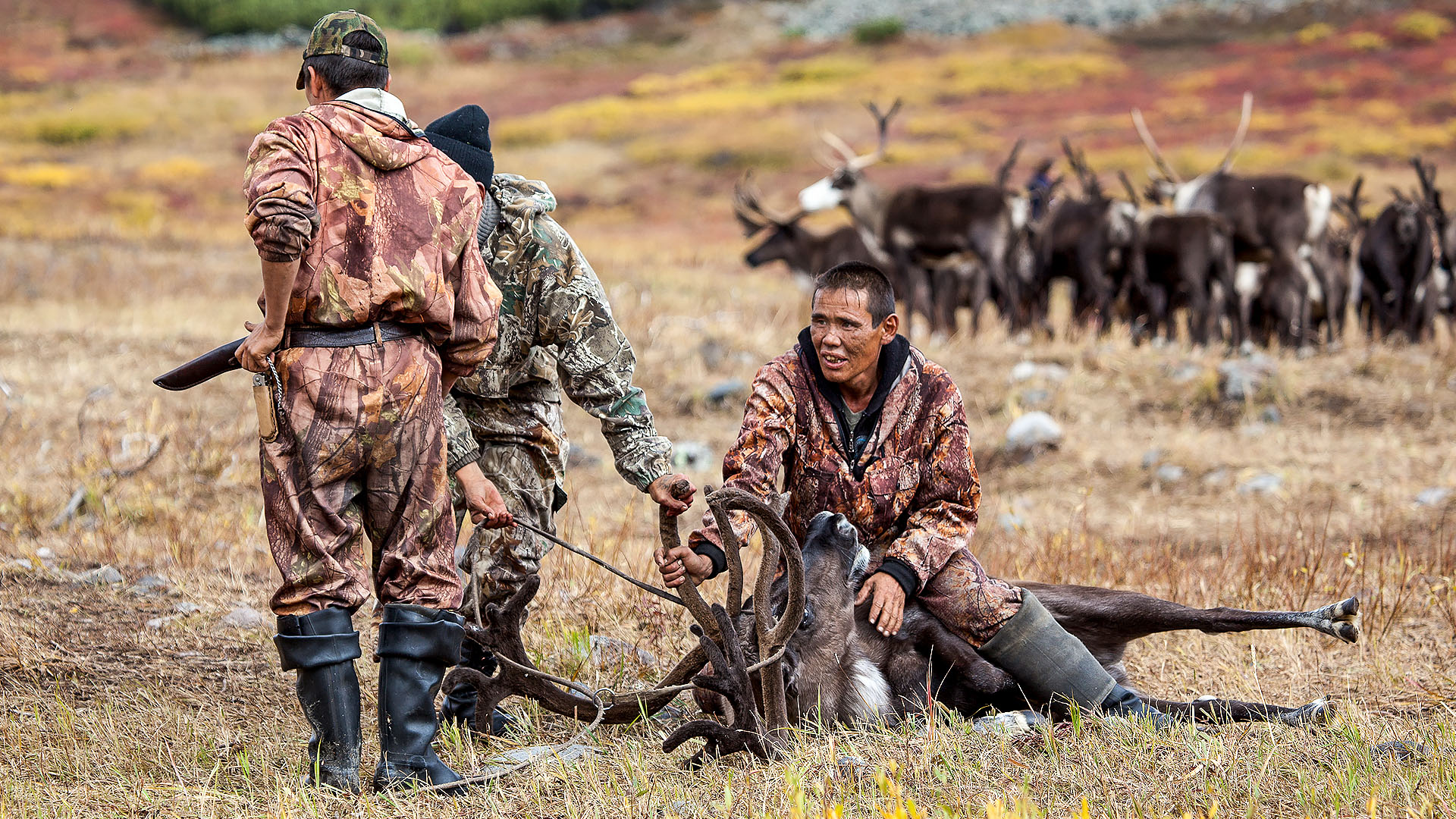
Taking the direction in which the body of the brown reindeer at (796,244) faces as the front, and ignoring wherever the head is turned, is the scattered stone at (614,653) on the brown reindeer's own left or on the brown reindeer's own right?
on the brown reindeer's own left

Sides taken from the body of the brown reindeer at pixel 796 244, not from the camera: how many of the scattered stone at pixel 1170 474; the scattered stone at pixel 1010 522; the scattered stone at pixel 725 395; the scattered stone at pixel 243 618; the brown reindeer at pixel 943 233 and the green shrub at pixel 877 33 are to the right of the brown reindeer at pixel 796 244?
1

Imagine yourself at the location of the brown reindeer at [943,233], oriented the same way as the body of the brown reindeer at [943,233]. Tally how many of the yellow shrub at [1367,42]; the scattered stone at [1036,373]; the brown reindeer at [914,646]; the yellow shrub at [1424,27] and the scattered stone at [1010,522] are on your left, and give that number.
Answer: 3

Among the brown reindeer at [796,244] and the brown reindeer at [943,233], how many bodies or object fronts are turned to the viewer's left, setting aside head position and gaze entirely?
2

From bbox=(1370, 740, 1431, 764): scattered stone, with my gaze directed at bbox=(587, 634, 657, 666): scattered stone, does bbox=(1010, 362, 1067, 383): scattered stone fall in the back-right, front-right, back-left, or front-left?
front-right

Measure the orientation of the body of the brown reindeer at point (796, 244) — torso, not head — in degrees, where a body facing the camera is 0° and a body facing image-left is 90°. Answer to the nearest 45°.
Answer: approximately 90°

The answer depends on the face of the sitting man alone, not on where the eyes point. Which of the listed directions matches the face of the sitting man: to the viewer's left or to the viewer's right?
to the viewer's left

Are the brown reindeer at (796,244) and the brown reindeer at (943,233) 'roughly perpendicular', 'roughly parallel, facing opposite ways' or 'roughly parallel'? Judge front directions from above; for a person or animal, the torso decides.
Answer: roughly parallel

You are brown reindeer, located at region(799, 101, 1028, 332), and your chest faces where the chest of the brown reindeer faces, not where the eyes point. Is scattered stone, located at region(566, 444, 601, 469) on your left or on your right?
on your left

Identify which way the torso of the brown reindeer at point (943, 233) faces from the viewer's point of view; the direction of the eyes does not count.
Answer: to the viewer's left

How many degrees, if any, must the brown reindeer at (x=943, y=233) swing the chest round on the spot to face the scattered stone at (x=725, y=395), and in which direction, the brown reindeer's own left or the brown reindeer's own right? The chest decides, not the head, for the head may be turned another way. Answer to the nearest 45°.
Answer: approximately 90° to the brown reindeer's own left

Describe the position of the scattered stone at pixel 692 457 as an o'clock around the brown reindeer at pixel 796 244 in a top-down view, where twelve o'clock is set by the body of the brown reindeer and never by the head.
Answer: The scattered stone is roughly at 9 o'clock from the brown reindeer.

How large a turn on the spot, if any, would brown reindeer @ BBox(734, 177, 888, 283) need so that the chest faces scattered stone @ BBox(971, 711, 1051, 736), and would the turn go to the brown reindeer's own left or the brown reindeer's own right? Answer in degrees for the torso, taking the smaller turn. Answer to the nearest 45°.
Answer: approximately 90° to the brown reindeer's own left

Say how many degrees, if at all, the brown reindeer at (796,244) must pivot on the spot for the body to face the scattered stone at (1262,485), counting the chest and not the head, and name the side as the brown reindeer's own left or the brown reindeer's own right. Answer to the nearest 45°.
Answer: approximately 90° to the brown reindeer's own left
